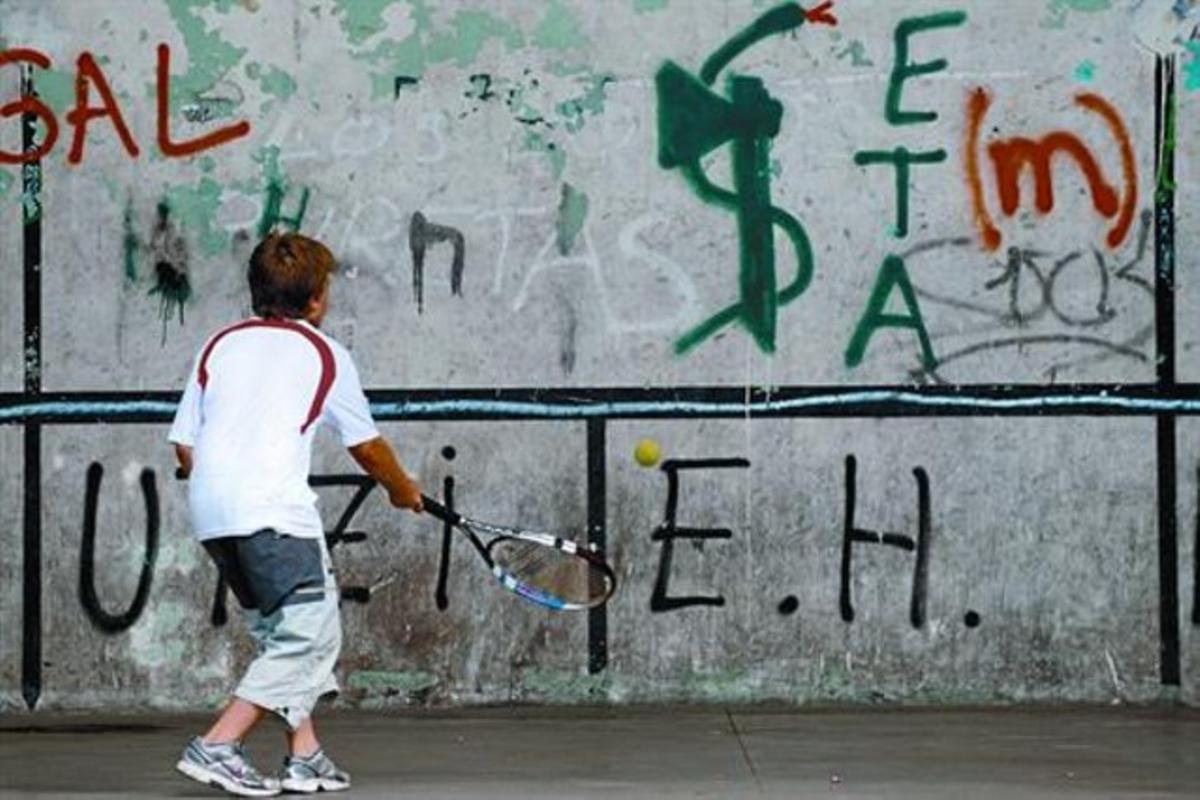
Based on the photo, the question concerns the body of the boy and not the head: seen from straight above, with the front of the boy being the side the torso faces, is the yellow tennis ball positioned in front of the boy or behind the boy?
in front

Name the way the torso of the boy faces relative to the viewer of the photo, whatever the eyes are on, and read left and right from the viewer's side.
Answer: facing away from the viewer and to the right of the viewer

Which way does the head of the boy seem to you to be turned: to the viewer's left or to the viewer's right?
to the viewer's right
